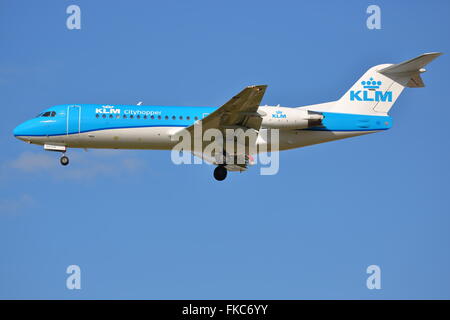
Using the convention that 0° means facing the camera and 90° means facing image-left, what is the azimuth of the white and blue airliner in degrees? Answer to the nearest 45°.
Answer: approximately 90°
